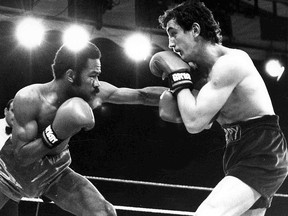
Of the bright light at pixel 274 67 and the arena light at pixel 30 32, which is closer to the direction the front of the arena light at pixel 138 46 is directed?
the arena light

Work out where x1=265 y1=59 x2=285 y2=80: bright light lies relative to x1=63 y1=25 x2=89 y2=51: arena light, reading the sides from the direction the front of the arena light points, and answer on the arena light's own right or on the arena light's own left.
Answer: on the arena light's own left

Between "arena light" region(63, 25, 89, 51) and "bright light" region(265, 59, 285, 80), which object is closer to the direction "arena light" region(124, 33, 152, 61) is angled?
the arena light

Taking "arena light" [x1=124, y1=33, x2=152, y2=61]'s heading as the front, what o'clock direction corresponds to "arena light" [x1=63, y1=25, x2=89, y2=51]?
"arena light" [x1=63, y1=25, x2=89, y2=51] is roughly at 2 o'clock from "arena light" [x1=124, y1=33, x2=152, y2=61].

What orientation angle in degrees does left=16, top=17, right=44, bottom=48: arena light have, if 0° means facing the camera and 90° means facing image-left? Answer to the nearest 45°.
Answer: approximately 0°

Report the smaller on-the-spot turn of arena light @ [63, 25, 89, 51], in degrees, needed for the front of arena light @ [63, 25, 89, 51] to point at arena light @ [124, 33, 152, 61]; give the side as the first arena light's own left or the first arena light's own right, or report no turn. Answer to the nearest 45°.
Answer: approximately 135° to the first arena light's own left

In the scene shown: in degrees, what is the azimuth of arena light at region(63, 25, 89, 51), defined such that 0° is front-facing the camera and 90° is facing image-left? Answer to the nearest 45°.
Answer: approximately 0°
